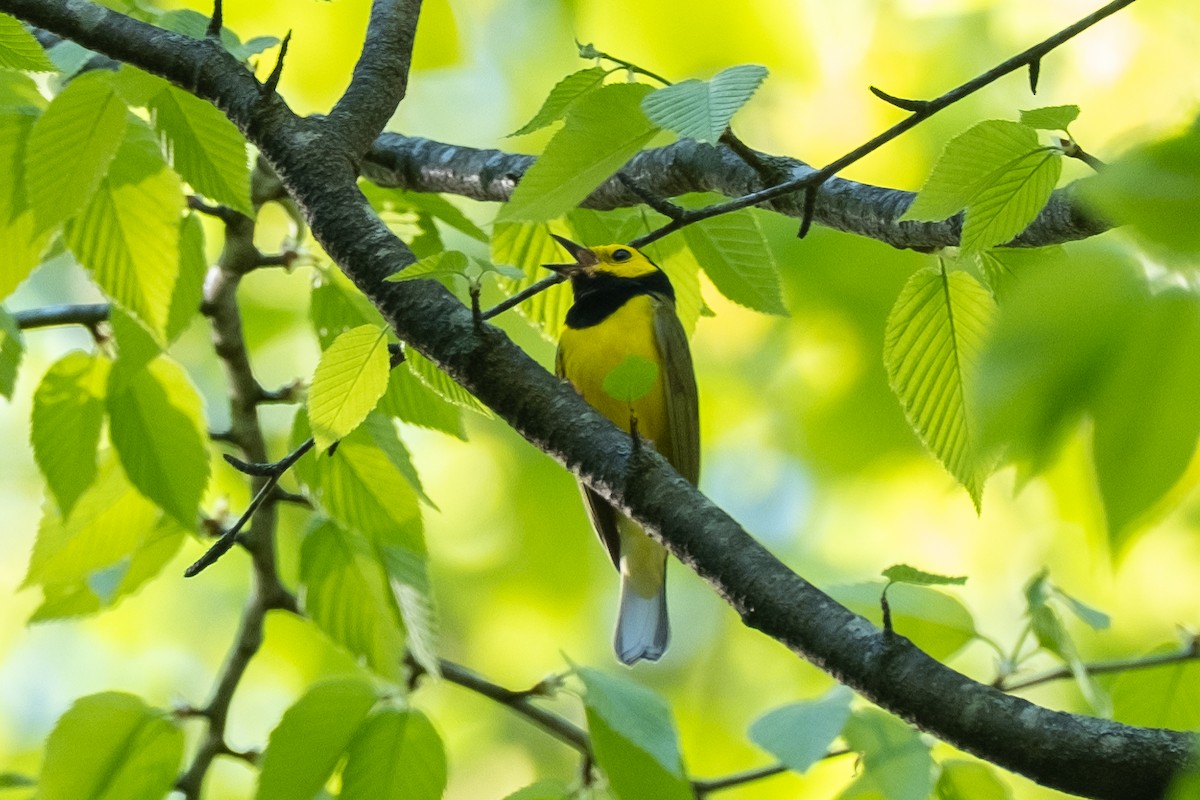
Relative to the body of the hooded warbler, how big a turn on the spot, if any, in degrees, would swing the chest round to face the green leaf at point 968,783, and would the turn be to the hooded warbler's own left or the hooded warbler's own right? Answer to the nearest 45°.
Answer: approximately 45° to the hooded warbler's own left

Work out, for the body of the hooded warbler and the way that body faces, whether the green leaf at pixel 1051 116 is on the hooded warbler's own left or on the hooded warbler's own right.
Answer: on the hooded warbler's own left

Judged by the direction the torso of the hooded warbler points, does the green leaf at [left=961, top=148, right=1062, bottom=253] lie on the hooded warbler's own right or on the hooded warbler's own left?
on the hooded warbler's own left

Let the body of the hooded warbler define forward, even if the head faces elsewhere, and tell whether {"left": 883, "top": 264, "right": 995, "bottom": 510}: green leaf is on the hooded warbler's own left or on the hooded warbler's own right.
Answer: on the hooded warbler's own left

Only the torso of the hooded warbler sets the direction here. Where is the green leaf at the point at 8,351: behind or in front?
in front

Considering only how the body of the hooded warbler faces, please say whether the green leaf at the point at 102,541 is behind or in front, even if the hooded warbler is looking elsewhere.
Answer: in front

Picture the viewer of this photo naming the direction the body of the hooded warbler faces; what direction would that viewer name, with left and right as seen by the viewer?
facing the viewer and to the left of the viewer

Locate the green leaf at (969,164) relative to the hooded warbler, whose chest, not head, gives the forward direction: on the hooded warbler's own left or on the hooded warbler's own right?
on the hooded warbler's own left
